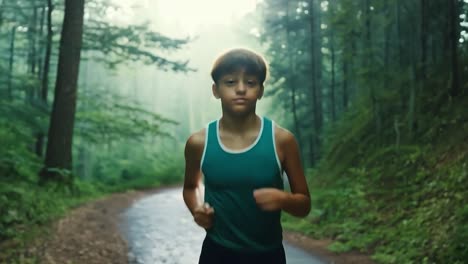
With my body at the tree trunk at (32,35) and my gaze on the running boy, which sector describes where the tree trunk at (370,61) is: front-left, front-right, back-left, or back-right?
front-left

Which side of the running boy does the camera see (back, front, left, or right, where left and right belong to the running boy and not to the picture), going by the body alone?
front

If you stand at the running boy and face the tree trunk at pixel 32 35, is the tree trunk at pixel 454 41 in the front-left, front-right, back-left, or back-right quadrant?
front-right

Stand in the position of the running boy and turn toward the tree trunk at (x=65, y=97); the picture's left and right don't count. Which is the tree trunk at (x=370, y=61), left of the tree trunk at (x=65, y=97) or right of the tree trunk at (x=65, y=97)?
right

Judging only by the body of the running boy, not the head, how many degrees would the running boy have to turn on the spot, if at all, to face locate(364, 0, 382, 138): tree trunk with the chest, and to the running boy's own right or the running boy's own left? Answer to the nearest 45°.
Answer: approximately 180°

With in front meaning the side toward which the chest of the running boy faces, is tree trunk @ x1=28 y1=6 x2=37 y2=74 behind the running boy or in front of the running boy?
behind

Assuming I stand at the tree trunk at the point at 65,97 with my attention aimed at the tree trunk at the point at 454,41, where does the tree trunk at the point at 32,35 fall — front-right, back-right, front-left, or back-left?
back-left

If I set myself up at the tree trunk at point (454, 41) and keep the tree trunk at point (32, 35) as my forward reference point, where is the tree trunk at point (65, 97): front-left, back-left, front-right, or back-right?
front-left

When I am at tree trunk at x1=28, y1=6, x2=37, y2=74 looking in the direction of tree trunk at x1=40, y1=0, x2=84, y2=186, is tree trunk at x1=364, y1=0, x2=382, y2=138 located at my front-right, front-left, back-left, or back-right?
front-left
